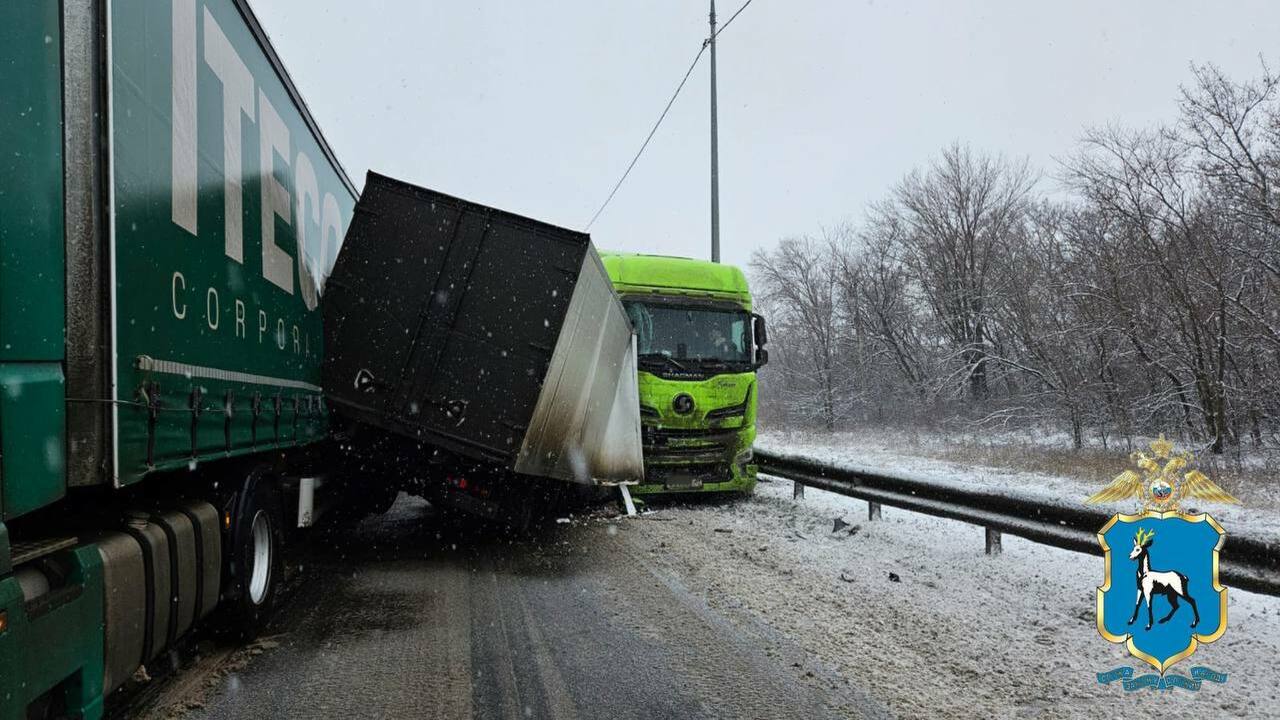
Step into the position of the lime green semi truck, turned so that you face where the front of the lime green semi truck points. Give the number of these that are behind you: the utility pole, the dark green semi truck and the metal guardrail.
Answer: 1

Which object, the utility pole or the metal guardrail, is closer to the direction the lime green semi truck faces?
the metal guardrail

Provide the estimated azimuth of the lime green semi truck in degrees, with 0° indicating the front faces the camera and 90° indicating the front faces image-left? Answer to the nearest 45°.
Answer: approximately 0°

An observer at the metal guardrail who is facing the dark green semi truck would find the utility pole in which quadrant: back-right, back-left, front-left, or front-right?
back-right

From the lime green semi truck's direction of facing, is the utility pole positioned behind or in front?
behind
